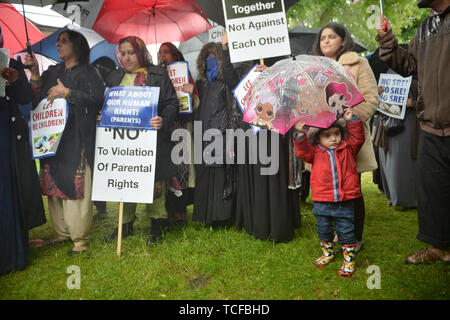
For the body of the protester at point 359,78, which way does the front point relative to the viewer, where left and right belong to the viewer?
facing the viewer and to the left of the viewer

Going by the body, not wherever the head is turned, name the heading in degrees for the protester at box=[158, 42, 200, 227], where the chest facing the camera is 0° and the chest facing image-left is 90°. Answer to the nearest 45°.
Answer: approximately 45°

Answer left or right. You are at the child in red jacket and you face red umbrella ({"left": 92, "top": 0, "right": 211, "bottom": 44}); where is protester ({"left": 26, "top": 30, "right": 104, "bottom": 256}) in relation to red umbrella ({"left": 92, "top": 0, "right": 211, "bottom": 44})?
left

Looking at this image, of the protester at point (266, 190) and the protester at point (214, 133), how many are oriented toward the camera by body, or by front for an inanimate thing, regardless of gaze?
2

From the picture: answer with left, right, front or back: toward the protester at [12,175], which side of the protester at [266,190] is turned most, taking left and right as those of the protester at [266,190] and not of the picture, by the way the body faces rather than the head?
right

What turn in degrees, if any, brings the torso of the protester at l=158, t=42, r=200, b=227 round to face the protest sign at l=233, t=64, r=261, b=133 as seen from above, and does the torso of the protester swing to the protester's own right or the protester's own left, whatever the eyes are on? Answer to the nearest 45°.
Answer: approximately 90° to the protester's own left

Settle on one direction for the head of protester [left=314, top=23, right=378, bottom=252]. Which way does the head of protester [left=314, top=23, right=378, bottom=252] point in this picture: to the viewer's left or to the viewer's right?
to the viewer's left

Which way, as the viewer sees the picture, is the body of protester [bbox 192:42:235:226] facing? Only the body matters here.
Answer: toward the camera

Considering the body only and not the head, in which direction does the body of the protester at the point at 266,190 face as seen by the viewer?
toward the camera
